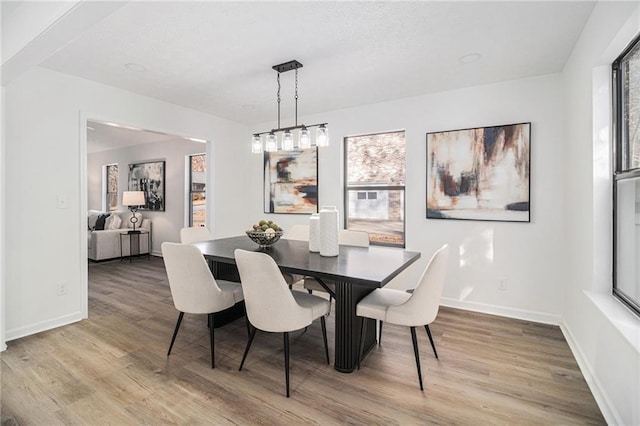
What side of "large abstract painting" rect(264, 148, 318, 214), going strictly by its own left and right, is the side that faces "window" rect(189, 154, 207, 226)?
right

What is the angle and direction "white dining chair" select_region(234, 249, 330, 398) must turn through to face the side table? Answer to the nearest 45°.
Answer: approximately 90° to its left

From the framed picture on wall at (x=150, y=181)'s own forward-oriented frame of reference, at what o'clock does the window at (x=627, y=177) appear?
The window is roughly at 10 o'clock from the framed picture on wall.

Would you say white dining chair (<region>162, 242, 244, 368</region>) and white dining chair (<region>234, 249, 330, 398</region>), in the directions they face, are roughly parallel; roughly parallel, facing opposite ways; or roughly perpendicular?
roughly parallel

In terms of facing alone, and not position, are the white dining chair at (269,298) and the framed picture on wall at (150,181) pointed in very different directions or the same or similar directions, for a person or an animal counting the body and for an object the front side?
very different directions

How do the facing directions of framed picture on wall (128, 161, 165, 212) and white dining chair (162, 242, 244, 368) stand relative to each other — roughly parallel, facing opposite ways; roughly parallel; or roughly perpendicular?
roughly parallel, facing opposite ways

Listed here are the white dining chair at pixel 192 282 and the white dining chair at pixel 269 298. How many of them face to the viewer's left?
0

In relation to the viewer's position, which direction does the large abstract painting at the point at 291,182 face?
facing the viewer and to the left of the viewer

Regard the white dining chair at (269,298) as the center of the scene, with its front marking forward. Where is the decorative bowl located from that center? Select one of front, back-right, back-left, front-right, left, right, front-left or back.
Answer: front-left

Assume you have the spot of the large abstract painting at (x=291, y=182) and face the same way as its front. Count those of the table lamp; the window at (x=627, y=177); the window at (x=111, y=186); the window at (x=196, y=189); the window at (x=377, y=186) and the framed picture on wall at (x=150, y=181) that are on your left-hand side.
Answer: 2

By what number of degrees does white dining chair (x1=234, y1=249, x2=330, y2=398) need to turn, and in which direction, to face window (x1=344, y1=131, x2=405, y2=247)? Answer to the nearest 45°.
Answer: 0° — it already faces it

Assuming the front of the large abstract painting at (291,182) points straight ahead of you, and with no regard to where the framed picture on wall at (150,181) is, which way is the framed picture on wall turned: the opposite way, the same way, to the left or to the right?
the same way

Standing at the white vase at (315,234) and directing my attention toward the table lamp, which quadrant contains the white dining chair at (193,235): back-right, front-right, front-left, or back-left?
front-left

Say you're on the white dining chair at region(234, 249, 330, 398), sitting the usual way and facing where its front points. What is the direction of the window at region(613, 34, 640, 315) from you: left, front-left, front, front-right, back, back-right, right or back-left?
front-right

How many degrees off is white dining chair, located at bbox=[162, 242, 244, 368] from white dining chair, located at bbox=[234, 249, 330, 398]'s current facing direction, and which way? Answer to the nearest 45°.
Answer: approximately 90° to its left

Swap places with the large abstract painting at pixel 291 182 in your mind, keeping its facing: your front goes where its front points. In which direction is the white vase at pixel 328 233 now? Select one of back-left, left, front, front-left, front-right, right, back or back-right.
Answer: front-left

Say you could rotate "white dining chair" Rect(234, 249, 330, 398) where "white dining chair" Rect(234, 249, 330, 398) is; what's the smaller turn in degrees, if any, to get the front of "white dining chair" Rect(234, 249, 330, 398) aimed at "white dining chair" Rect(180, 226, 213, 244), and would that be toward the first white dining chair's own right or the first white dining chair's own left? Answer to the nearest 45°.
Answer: approximately 90° to the first white dining chair's own left

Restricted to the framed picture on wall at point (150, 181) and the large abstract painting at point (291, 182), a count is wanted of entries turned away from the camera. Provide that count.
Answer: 0

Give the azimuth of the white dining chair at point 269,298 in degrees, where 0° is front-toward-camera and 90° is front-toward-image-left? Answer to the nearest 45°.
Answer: approximately 225°

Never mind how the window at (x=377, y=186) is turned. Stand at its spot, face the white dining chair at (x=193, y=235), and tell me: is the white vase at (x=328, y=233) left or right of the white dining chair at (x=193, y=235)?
left

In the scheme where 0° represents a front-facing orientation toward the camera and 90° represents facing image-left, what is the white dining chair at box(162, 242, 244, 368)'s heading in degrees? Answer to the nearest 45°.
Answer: approximately 225°
